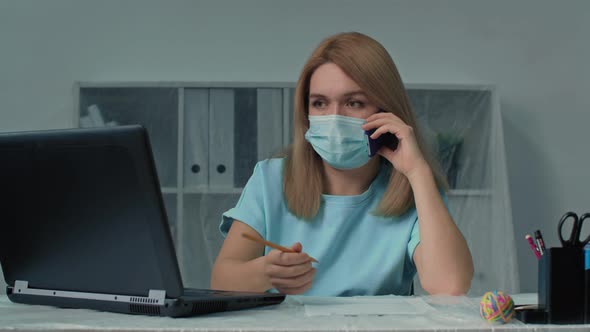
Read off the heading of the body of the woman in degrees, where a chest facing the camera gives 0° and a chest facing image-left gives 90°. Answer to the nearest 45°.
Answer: approximately 0°

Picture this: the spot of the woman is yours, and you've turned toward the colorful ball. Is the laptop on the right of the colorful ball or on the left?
right

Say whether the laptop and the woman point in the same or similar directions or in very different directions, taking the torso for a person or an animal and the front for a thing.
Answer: very different directions

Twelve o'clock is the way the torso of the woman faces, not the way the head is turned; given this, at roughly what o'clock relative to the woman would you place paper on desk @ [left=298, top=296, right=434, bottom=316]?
The paper on desk is roughly at 12 o'clock from the woman.

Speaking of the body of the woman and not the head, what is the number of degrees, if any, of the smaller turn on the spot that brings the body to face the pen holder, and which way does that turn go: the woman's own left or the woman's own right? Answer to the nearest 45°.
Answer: approximately 45° to the woman's own left

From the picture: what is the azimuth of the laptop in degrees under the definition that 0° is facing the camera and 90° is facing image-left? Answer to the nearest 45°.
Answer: approximately 225°

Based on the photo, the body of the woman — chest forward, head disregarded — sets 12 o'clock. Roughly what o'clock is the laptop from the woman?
The laptop is roughly at 1 o'clock from the woman.

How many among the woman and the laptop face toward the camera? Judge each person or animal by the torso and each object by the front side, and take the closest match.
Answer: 1

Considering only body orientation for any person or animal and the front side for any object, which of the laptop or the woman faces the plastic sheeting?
the laptop

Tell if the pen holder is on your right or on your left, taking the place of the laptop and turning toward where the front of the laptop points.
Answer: on your right
